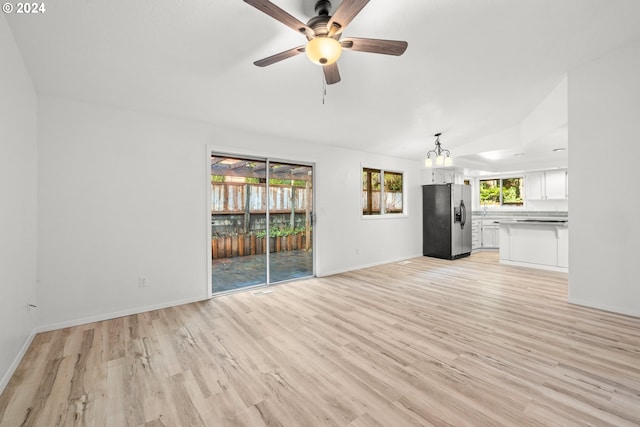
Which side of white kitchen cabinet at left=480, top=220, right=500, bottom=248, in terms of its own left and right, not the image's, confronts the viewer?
front

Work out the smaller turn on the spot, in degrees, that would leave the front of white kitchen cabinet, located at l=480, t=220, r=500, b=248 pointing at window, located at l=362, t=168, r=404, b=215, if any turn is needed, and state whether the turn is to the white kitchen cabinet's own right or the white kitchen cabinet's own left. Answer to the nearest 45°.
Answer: approximately 45° to the white kitchen cabinet's own right

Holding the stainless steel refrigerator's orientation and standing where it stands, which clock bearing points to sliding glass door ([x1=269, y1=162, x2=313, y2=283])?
The sliding glass door is roughly at 3 o'clock from the stainless steel refrigerator.

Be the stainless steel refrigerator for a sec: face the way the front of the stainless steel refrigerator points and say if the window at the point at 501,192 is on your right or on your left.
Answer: on your left

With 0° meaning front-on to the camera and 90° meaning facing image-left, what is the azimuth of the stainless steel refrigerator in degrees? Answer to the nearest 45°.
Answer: approximately 315°

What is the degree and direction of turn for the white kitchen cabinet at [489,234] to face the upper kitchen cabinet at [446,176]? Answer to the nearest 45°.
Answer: approximately 45° to its right

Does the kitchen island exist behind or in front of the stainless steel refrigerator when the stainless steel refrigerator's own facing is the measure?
in front

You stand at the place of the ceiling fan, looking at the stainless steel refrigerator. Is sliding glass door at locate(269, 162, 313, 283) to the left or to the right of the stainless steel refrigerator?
left

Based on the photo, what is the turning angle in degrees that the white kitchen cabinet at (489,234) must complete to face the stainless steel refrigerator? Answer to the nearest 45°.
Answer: approximately 45° to its right

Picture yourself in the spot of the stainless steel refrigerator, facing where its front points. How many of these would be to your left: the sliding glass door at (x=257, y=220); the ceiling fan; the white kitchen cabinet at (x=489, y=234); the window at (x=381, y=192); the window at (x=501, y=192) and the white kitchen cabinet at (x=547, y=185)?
3

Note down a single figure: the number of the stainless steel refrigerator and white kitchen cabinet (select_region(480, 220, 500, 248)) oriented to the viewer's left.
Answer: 0

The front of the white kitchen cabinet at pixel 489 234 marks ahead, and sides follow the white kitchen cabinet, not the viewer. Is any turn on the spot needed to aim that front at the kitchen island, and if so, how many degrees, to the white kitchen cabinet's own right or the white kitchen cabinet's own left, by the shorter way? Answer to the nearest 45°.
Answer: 0° — it already faces it

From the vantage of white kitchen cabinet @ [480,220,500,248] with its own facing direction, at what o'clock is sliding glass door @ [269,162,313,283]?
The sliding glass door is roughly at 1 o'clock from the white kitchen cabinet.

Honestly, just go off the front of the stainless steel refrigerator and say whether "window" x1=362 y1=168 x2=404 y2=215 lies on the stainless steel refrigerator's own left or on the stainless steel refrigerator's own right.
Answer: on the stainless steel refrigerator's own right

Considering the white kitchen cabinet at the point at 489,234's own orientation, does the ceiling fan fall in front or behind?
in front
